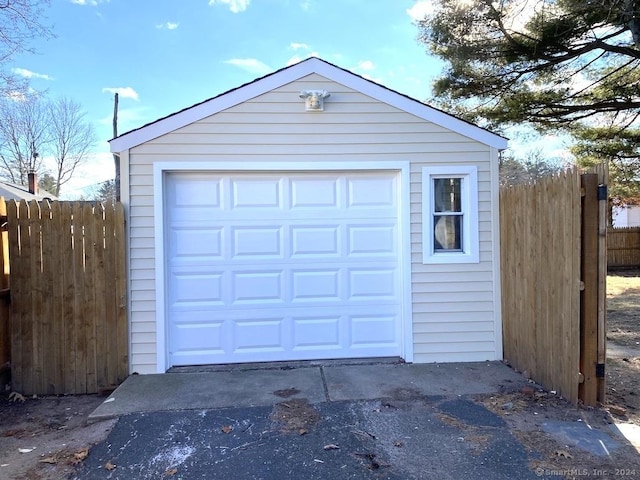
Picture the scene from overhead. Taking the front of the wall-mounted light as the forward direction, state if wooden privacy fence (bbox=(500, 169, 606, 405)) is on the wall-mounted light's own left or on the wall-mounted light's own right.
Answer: on the wall-mounted light's own left

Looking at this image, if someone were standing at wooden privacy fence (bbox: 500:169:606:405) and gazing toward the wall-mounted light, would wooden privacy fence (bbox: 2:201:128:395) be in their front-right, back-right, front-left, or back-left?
front-left

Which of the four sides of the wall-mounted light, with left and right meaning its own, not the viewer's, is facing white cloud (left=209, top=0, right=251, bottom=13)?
back

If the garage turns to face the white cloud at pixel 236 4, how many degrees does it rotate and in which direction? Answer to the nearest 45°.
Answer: approximately 180°

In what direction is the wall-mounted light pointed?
toward the camera

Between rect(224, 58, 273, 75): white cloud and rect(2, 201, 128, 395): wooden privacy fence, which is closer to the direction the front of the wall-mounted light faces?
the wooden privacy fence

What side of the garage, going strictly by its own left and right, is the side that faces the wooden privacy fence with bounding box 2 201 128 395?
right

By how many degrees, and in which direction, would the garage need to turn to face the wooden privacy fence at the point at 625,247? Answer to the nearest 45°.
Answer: approximately 135° to its left

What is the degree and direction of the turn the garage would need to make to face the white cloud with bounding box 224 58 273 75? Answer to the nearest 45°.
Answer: approximately 180°

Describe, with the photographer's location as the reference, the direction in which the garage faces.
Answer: facing the viewer
